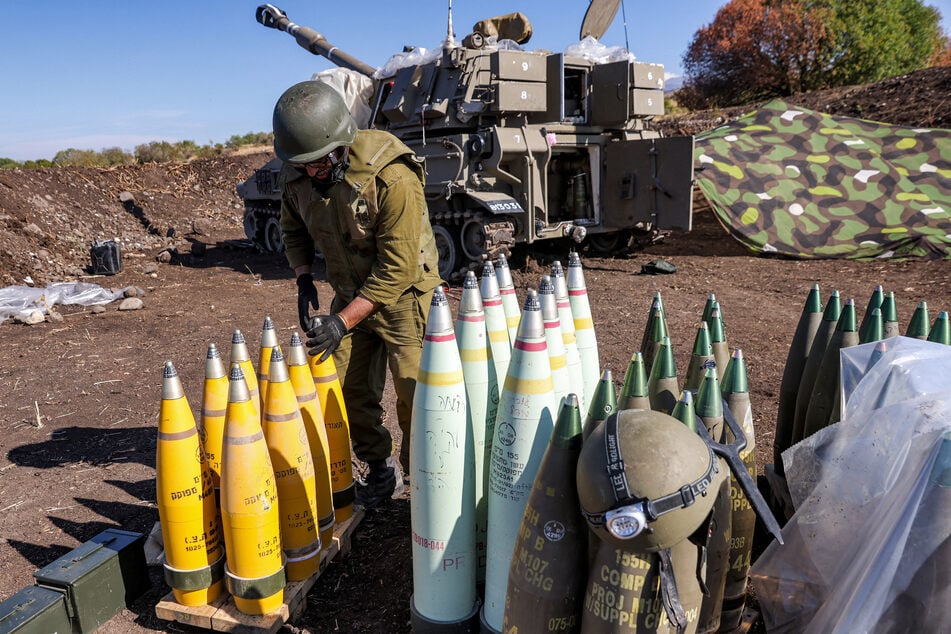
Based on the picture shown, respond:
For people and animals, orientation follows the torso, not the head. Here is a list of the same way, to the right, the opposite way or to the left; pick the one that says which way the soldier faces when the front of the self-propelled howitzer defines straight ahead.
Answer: to the left

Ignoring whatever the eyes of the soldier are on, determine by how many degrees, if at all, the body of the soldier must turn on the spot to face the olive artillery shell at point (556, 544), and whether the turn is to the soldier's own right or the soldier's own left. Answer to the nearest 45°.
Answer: approximately 45° to the soldier's own left

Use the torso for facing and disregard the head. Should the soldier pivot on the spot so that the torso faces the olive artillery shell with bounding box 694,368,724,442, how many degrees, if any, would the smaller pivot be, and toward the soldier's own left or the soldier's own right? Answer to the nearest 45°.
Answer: approximately 90° to the soldier's own left

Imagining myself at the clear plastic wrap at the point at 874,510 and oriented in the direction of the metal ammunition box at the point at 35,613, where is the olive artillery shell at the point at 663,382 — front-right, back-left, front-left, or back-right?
front-right

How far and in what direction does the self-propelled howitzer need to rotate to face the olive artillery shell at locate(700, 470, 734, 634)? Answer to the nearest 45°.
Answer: approximately 135° to its left

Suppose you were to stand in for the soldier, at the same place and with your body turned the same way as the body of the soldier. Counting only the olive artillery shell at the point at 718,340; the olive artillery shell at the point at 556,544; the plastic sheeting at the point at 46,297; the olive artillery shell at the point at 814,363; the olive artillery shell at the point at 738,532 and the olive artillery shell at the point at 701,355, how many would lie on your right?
1

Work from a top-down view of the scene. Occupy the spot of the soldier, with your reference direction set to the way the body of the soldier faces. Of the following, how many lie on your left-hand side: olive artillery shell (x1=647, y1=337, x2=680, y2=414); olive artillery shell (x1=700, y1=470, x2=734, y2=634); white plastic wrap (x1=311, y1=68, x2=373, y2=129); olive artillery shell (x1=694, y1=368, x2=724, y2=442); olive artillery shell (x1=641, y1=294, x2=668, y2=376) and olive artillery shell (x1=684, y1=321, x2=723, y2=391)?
5

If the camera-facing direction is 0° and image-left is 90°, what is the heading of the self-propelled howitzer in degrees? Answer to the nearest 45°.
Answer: approximately 135°

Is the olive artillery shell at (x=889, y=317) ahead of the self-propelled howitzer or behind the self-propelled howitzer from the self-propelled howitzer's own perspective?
behind

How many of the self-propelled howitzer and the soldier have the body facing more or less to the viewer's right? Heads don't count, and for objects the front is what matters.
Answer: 0

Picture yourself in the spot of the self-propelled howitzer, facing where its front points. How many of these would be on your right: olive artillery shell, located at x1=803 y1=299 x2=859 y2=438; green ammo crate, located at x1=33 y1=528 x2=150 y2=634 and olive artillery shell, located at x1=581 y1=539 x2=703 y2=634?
0

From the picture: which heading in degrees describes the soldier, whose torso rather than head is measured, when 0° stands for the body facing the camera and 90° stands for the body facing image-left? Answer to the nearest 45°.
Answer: approximately 45°

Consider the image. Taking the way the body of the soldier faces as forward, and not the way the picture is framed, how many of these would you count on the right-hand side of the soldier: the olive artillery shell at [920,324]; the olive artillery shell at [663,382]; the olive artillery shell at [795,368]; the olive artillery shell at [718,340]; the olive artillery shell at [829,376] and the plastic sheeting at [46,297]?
1

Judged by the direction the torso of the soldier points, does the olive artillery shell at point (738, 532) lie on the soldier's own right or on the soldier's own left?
on the soldier's own left
